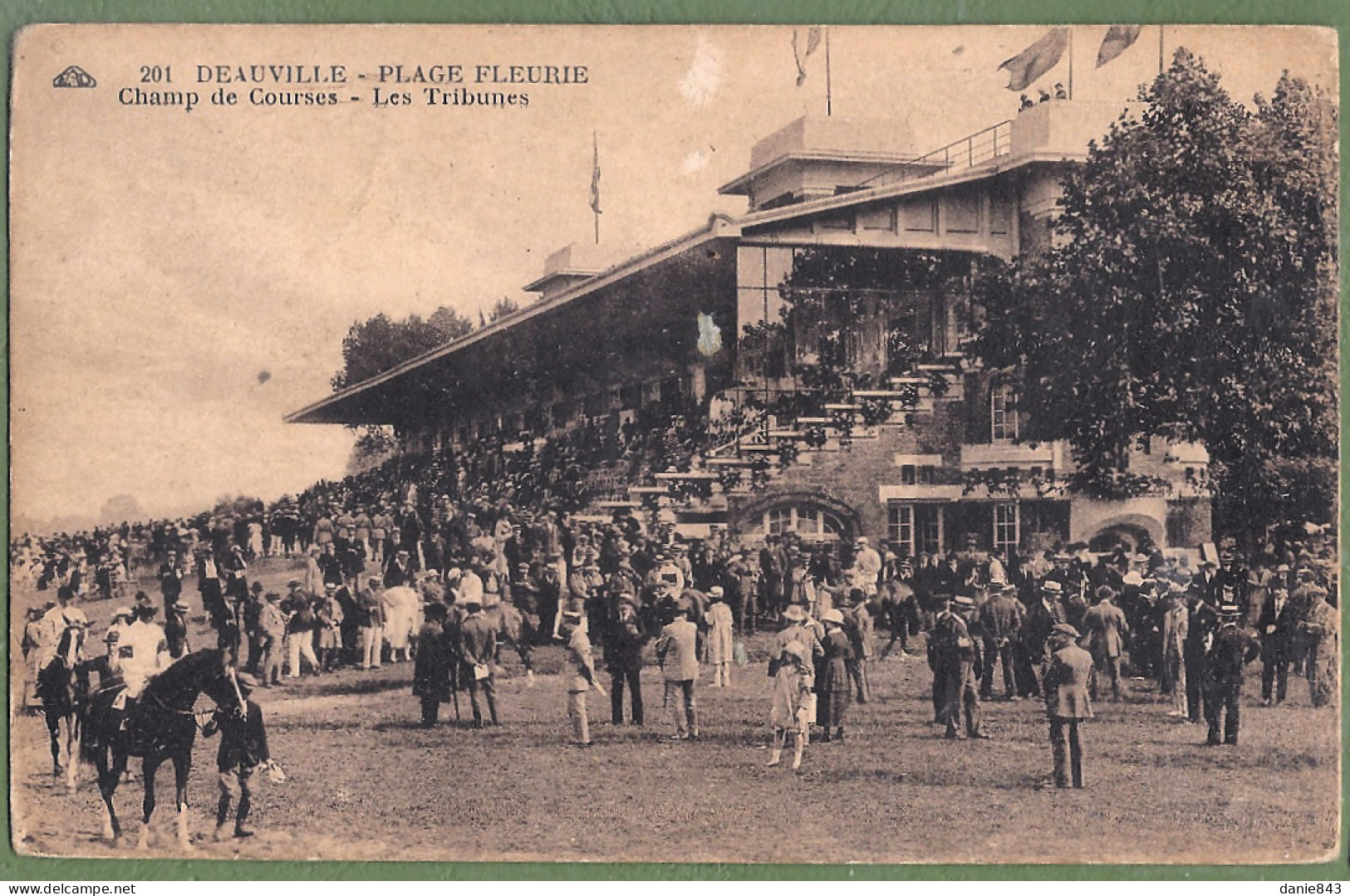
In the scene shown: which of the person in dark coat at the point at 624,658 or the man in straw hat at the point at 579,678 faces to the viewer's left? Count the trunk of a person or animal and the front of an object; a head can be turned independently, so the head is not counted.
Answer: the man in straw hat

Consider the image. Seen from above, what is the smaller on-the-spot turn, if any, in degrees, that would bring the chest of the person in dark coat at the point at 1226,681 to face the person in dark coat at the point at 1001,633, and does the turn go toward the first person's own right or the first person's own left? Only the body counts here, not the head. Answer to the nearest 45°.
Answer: approximately 90° to the first person's own left

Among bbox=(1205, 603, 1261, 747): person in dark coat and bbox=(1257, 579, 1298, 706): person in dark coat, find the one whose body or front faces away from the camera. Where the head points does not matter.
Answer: bbox=(1205, 603, 1261, 747): person in dark coat

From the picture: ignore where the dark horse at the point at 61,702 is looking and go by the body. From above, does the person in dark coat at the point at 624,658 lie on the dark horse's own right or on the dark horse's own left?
on the dark horse's own left

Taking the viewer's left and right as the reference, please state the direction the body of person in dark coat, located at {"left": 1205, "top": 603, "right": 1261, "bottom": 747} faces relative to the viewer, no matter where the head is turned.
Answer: facing away from the viewer

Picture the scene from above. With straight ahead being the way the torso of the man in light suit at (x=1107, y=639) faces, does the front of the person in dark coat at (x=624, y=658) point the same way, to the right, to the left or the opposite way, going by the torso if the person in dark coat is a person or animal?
the opposite way
